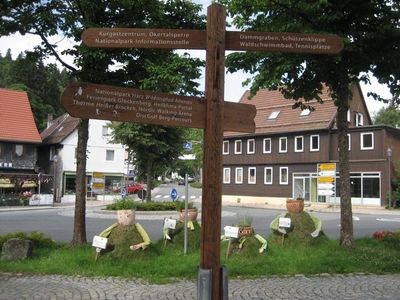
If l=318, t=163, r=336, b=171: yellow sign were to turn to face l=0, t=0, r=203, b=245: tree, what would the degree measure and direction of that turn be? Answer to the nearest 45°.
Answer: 0° — it already faces it

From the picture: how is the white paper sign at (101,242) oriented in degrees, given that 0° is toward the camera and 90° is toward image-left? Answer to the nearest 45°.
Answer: approximately 0°

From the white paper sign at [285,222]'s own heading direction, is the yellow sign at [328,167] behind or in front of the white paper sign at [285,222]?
behind

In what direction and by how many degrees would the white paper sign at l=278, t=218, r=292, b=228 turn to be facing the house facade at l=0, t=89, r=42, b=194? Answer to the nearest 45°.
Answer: approximately 135° to its right

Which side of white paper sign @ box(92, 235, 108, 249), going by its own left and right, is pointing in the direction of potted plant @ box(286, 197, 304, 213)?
left

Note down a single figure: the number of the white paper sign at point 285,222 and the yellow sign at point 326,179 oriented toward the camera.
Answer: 2
